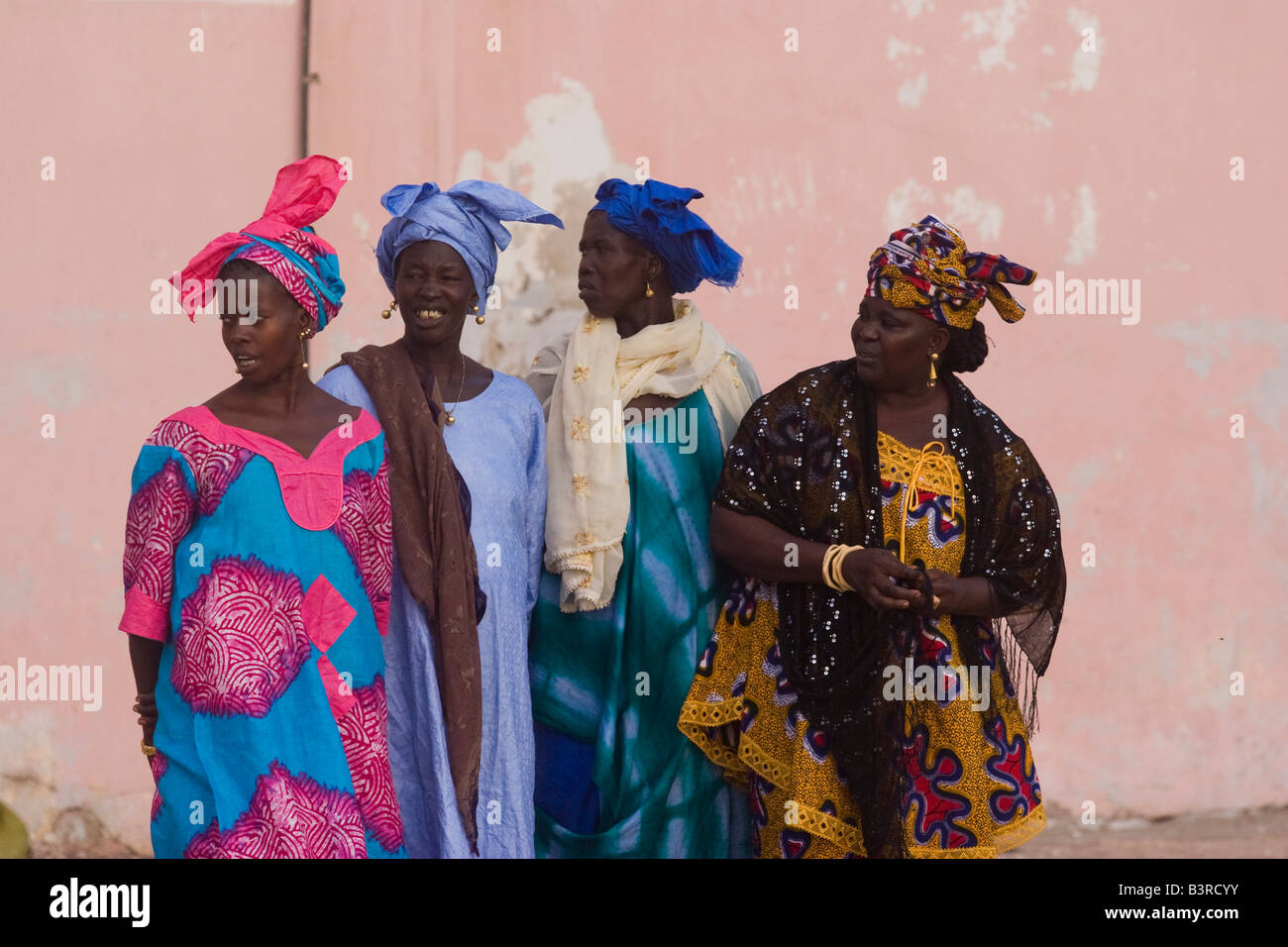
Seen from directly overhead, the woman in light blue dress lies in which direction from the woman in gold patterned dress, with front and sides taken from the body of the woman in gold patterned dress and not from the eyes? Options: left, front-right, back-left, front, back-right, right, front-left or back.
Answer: right

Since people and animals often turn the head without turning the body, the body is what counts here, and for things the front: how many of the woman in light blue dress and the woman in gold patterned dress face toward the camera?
2

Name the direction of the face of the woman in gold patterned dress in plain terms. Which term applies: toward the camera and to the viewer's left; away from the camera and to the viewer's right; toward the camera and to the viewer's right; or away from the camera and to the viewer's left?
toward the camera and to the viewer's left

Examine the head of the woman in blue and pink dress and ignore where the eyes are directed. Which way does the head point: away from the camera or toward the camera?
toward the camera

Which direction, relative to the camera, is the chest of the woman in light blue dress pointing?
toward the camera

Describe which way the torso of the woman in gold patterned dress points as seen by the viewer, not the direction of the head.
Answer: toward the camera

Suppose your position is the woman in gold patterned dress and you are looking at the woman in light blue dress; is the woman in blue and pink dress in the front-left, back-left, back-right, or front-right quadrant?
front-left

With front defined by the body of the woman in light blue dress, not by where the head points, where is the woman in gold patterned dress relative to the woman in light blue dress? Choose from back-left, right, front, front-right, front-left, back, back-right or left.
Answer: left

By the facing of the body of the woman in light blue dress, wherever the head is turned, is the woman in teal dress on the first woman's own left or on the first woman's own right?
on the first woman's own left

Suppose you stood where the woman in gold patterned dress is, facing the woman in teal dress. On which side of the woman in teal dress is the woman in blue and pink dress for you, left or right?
left

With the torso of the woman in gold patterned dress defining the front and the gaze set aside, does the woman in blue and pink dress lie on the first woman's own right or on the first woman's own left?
on the first woman's own right
